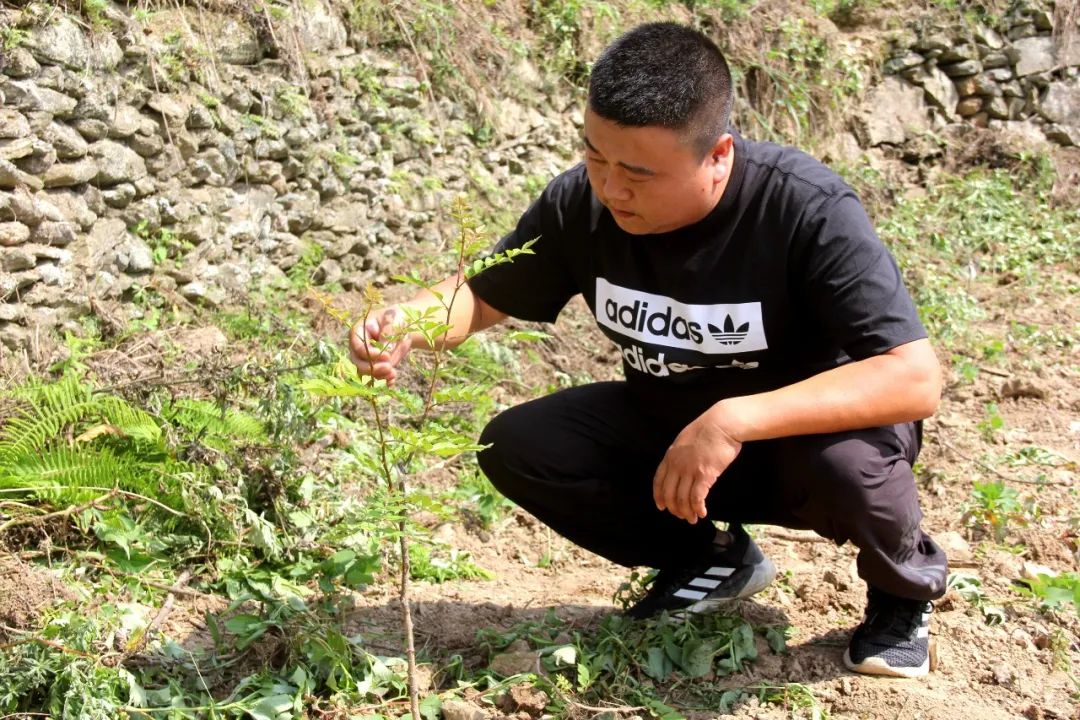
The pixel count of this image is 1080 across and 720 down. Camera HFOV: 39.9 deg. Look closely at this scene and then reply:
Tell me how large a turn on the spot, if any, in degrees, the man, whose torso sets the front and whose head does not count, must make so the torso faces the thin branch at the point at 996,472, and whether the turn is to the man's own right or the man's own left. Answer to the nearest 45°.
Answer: approximately 180°

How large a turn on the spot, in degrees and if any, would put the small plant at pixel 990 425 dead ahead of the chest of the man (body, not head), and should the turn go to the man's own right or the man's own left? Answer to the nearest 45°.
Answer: approximately 180°

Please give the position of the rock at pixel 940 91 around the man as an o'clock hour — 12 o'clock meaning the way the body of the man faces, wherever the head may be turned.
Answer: The rock is roughly at 5 o'clock from the man.

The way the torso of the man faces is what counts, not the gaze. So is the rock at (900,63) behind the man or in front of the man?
behind

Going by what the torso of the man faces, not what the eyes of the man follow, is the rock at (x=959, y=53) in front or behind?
behind

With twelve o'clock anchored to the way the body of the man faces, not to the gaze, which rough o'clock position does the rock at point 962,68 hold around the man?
The rock is roughly at 5 o'clock from the man.

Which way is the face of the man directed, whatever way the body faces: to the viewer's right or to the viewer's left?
to the viewer's left

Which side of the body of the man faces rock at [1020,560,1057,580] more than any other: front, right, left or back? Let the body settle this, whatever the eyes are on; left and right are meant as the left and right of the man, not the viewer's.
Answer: back

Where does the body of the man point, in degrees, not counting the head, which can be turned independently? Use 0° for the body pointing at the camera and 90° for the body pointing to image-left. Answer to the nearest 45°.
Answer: approximately 45°

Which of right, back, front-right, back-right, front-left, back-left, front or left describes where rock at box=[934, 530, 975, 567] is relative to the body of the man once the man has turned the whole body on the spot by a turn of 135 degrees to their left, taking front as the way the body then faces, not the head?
front-left

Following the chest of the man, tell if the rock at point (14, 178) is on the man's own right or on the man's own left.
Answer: on the man's own right

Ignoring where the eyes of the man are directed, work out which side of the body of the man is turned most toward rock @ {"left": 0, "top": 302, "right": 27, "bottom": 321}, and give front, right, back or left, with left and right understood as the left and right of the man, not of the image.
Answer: right

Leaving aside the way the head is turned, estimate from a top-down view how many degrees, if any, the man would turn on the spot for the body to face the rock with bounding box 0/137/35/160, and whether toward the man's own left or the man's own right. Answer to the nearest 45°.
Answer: approximately 90° to the man's own right
